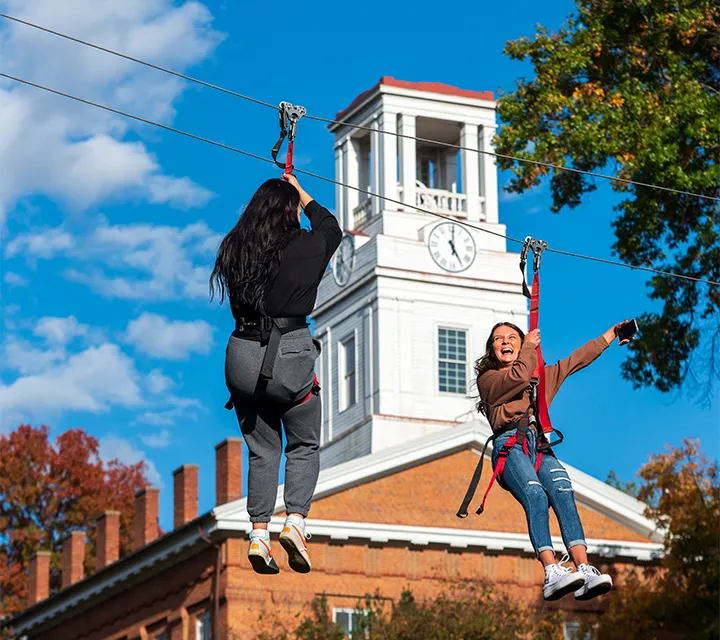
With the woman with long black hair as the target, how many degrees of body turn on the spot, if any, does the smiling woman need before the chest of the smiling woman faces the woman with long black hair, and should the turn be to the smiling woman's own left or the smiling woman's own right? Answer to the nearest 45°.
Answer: approximately 90° to the smiling woman's own right

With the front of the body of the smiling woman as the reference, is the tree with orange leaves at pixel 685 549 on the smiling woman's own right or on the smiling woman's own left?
on the smiling woman's own left

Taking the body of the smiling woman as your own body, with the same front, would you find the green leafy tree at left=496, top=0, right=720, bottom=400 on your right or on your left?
on your left

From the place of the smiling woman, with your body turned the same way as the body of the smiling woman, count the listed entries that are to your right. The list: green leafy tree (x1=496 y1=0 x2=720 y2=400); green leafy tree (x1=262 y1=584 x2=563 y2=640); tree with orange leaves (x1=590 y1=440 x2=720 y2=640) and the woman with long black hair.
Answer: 1

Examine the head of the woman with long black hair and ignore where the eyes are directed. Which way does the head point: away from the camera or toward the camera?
away from the camera
